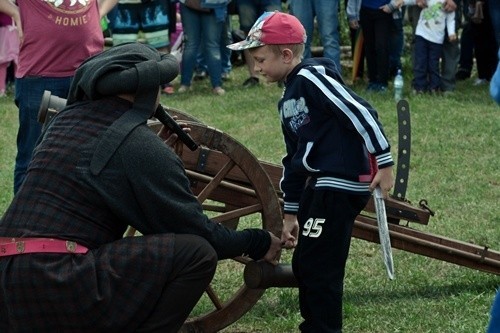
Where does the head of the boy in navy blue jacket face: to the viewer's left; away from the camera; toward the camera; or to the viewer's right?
to the viewer's left

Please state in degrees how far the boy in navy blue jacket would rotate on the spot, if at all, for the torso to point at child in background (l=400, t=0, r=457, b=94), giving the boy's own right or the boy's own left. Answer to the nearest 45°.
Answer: approximately 90° to the boy's own right

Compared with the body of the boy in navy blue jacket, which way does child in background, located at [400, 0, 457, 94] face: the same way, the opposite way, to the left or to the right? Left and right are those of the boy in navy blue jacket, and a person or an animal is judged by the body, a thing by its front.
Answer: to the left

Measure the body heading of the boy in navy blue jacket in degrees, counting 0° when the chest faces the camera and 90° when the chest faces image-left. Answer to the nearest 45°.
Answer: approximately 90°

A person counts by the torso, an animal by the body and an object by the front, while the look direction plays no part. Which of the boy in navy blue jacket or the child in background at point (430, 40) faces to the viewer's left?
the boy in navy blue jacket

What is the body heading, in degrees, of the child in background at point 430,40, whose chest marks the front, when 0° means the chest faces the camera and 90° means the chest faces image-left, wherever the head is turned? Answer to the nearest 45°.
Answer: approximately 0°

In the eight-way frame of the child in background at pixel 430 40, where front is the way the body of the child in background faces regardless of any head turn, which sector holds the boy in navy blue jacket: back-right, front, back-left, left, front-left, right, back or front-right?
front

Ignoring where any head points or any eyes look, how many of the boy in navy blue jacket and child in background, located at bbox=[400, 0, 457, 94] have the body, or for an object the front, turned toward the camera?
1

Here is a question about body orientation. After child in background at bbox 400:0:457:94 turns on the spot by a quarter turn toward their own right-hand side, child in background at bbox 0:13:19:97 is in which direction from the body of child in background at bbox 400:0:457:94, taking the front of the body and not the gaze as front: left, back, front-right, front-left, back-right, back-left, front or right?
front
